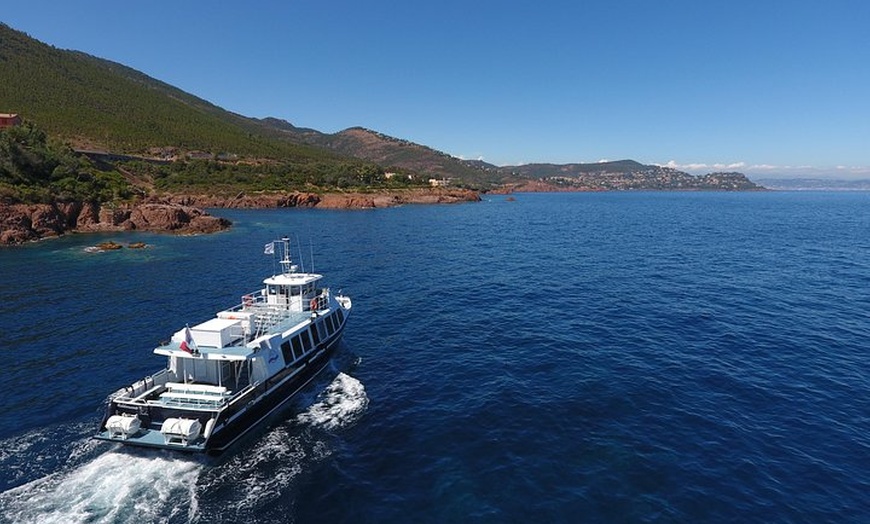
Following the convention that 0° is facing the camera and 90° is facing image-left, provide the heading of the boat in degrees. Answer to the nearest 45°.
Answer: approximately 225°
